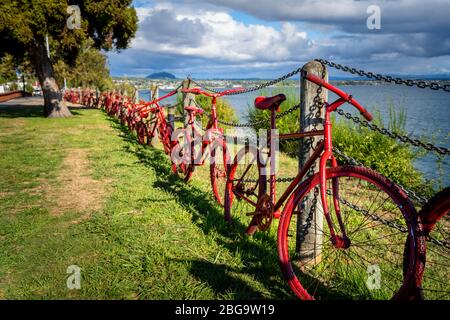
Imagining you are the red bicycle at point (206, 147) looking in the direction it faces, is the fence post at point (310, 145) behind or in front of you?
in front

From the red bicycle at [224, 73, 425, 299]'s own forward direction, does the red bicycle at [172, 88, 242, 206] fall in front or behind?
behind

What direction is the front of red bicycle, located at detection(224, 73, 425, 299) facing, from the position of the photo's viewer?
facing the viewer and to the right of the viewer

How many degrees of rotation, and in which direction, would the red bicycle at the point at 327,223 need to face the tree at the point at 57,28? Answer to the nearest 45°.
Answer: approximately 180°

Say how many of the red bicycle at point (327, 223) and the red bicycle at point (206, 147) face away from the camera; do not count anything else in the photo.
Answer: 0

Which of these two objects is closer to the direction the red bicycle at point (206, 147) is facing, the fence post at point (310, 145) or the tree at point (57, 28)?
the fence post

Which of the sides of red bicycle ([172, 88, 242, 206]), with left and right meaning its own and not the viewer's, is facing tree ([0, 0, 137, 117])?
back

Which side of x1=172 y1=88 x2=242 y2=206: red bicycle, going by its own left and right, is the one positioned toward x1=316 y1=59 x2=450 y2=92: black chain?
front
